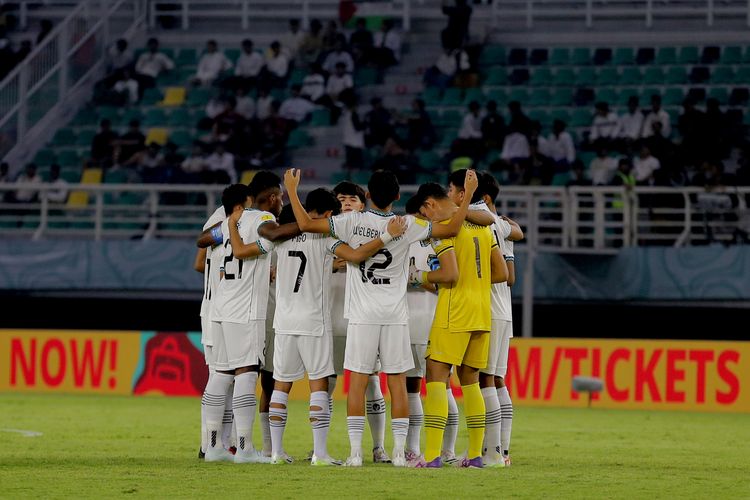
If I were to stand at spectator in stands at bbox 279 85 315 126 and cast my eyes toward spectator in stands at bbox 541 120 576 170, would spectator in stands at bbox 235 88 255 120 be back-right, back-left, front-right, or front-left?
back-right

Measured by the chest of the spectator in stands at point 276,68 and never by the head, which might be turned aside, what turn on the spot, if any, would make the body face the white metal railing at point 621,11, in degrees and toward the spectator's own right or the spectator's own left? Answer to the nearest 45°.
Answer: approximately 90° to the spectator's own left

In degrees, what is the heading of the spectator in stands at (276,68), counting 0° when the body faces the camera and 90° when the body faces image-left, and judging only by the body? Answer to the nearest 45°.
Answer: approximately 0°

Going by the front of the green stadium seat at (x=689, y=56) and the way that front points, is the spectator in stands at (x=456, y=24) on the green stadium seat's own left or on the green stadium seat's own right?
on the green stadium seat's own right

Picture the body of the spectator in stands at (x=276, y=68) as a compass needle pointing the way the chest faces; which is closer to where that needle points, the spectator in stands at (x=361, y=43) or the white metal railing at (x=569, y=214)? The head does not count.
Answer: the white metal railing

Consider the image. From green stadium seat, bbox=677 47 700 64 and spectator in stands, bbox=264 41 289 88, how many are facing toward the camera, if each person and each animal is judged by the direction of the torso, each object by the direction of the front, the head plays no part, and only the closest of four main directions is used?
2

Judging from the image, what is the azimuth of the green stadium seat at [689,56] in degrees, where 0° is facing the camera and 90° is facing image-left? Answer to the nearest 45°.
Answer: approximately 0°

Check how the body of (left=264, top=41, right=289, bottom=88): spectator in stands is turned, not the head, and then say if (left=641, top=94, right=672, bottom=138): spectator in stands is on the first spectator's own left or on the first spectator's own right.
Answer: on the first spectator's own left

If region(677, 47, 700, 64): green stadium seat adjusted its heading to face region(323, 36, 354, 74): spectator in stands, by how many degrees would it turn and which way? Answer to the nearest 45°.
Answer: approximately 90° to its right

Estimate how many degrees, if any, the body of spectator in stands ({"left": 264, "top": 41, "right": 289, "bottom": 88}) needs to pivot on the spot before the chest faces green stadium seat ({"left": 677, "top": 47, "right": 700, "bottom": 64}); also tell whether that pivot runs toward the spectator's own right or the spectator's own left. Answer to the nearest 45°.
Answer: approximately 90° to the spectator's own left

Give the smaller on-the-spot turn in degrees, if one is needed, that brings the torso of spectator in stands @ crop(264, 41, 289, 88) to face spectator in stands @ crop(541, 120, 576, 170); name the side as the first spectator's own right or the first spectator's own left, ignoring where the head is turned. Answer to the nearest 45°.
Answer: approximately 45° to the first spectator's own left
